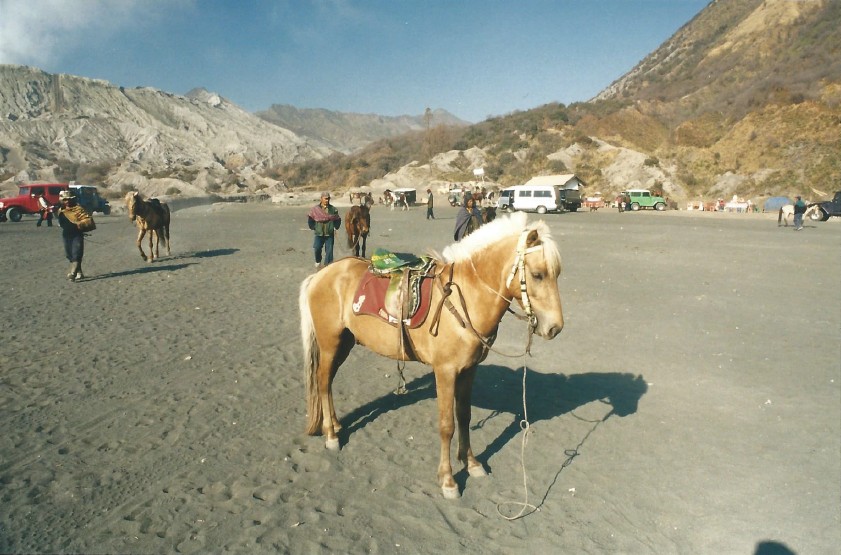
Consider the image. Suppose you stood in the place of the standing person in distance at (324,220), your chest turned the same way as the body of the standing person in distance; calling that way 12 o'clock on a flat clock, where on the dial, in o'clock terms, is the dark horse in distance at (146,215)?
The dark horse in distance is roughly at 4 o'clock from the standing person in distance.

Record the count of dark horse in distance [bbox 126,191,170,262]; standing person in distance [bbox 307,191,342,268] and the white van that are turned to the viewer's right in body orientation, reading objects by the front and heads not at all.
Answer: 0

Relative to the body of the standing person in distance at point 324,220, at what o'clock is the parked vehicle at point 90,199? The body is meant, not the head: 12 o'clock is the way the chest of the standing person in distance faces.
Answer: The parked vehicle is roughly at 5 o'clock from the standing person in distance.

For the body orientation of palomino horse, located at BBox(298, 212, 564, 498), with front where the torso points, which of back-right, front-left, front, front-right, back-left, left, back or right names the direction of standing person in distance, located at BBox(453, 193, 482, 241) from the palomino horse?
back-left

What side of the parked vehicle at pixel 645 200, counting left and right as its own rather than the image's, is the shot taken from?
right

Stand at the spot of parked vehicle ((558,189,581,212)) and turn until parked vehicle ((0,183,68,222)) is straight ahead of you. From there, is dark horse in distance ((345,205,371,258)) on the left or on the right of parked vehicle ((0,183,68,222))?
left

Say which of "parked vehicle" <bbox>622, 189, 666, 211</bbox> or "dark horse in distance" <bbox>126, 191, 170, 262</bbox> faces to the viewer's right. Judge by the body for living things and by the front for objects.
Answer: the parked vehicle

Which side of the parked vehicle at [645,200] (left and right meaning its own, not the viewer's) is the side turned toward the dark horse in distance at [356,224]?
right

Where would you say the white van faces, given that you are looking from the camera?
facing to the left of the viewer

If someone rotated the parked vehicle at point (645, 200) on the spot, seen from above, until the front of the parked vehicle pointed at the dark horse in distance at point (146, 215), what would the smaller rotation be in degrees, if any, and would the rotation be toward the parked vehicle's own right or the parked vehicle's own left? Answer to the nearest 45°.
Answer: approximately 90° to the parked vehicle's own right

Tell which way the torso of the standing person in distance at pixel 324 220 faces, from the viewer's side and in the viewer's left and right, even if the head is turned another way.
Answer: facing the viewer

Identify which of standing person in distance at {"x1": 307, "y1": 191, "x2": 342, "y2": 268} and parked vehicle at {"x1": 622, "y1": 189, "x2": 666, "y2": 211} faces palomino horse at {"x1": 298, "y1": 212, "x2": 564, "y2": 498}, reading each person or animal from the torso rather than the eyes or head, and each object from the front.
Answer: the standing person in distance

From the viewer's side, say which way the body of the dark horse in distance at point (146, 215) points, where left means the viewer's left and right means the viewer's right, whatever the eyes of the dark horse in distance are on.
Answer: facing the viewer and to the left of the viewer

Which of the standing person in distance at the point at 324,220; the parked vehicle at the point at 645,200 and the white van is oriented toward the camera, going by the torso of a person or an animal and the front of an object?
the standing person in distance
